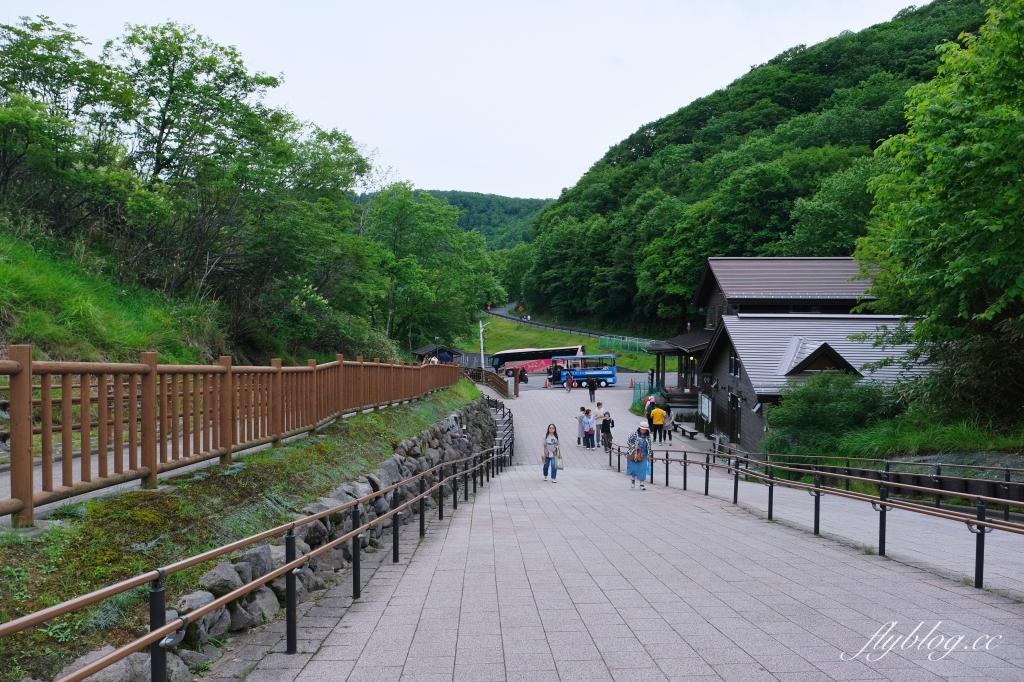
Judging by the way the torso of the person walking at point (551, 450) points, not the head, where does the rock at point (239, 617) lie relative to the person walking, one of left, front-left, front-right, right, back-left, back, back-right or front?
front

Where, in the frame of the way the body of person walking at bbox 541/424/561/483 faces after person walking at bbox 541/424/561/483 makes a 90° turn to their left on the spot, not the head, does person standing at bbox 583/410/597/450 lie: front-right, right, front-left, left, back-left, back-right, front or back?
left

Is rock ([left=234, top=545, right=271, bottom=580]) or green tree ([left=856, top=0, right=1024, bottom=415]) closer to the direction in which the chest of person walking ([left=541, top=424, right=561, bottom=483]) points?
the rock

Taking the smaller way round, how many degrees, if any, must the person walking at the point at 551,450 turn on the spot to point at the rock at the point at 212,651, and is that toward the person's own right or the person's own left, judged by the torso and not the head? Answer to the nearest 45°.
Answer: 0° — they already face it

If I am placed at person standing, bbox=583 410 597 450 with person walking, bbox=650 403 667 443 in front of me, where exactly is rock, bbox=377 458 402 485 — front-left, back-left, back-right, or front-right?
back-right

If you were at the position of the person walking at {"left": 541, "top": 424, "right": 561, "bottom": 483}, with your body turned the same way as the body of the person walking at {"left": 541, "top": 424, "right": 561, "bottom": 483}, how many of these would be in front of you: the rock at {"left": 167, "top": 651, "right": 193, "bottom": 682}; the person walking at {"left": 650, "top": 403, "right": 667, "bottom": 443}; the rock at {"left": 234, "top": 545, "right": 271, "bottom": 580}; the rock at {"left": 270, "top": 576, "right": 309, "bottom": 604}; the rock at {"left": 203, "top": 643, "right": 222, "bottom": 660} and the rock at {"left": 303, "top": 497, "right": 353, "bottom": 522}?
5

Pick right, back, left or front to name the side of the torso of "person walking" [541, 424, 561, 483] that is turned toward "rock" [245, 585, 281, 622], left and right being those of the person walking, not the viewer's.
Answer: front

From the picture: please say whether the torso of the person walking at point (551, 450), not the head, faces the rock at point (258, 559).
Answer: yes

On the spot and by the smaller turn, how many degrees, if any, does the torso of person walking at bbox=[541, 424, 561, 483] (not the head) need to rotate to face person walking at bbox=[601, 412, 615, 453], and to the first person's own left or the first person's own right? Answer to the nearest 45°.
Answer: approximately 180°

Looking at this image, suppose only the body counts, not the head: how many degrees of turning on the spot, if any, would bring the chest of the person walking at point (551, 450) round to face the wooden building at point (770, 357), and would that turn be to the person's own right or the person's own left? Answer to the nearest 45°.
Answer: approximately 135° to the person's own left

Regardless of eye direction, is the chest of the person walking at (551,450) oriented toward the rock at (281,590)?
yes

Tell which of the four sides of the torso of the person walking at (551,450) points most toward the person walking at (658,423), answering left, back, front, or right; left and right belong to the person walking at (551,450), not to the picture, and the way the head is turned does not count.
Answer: back

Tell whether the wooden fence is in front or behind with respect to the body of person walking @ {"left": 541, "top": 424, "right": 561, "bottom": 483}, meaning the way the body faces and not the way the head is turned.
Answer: in front

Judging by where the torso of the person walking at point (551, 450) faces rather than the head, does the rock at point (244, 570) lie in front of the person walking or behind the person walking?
in front

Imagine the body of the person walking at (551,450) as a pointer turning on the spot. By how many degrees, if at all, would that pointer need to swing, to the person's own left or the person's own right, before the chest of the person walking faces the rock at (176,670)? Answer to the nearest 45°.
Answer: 0° — they already face it

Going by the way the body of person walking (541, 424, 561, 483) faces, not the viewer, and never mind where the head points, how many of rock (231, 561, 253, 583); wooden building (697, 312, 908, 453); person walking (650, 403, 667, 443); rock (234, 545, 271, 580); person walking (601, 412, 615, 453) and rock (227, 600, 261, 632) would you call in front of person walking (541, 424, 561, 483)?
3

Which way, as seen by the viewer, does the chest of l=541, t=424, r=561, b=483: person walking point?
toward the camera

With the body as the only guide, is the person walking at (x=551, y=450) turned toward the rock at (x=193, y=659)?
yes
